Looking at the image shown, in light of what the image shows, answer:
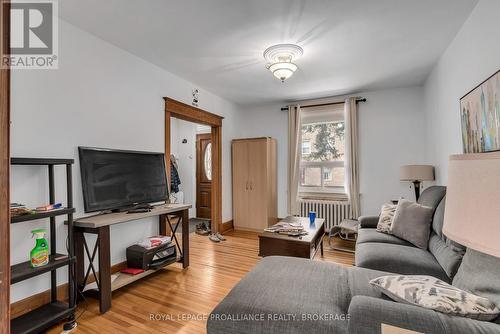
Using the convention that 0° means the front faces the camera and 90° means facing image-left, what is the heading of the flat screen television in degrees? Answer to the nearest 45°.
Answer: approximately 315°

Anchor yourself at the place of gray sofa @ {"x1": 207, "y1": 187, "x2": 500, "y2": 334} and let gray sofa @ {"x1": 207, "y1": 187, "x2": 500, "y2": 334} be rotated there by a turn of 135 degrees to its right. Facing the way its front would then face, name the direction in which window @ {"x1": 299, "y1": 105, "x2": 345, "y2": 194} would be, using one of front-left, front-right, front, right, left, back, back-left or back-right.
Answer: front-left

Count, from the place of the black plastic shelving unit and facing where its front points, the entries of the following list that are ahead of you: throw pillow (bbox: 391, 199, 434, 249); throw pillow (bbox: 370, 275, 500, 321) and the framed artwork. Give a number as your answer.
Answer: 3

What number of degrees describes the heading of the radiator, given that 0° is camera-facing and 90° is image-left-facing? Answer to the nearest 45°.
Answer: approximately 0°

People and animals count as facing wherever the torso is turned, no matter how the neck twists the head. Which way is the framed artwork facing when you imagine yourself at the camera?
facing the viewer and to the left of the viewer

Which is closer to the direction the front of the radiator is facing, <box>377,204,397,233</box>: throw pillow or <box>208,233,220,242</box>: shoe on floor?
the throw pillow

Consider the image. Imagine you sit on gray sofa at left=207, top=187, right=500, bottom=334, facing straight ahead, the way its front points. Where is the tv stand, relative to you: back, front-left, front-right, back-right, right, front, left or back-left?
front

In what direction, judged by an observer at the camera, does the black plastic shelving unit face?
facing the viewer and to the right of the viewer

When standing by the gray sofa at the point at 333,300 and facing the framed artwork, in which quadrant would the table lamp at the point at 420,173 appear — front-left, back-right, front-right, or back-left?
front-left

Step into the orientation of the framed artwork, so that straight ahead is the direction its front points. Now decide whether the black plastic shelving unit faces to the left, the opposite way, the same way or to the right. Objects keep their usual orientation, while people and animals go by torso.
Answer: the opposite way

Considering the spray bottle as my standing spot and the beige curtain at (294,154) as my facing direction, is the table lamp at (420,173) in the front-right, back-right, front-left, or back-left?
front-right

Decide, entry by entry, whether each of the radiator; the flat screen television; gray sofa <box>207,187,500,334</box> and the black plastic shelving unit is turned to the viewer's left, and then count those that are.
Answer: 1

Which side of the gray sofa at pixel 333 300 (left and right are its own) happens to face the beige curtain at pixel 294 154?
right

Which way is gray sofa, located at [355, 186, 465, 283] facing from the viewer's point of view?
to the viewer's left

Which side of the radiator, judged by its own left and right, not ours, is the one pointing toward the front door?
right

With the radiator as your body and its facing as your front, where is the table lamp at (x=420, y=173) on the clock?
The table lamp is roughly at 10 o'clock from the radiator.

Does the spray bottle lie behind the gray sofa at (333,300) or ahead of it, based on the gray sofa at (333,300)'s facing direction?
ahead

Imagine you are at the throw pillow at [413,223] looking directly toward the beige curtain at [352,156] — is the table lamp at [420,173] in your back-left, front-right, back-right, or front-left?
front-right
